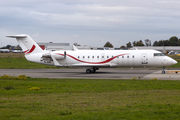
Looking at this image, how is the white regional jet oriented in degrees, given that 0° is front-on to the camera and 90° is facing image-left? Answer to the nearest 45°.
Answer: approximately 270°
